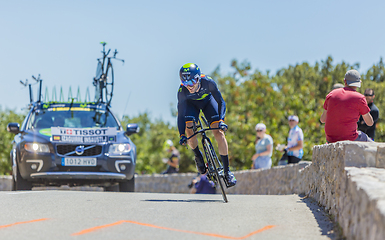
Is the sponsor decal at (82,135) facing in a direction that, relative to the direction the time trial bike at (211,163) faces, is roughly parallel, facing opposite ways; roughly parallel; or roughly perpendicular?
roughly parallel

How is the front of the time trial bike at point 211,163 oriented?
toward the camera

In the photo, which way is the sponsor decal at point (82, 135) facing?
toward the camera

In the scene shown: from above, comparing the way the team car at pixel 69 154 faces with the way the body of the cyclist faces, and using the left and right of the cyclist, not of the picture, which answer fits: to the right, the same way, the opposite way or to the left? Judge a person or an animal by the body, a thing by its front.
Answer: the same way

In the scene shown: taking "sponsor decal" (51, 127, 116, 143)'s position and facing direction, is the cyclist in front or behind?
in front

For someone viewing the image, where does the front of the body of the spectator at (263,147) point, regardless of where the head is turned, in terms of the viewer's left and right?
facing the viewer and to the left of the viewer

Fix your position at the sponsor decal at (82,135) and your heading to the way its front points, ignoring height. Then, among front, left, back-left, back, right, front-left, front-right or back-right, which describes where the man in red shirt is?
front-left

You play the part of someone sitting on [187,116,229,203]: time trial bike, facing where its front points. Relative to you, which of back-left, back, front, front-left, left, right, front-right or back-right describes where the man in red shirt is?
left

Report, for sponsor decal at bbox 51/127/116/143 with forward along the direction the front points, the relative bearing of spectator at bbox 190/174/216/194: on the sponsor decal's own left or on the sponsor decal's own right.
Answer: on the sponsor decal's own left

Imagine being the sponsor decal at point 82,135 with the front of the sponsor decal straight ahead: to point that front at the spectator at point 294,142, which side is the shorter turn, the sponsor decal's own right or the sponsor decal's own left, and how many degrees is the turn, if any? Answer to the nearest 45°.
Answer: approximately 90° to the sponsor decal's own left

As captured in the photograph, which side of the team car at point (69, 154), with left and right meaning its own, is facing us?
front

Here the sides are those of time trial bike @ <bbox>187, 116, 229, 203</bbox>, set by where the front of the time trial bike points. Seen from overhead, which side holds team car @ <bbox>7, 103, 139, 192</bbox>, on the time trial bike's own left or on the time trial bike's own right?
on the time trial bike's own right

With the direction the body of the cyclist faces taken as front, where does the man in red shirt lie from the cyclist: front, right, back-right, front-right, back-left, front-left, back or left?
left

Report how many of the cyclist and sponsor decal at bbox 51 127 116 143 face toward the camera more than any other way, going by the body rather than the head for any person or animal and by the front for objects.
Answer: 2
